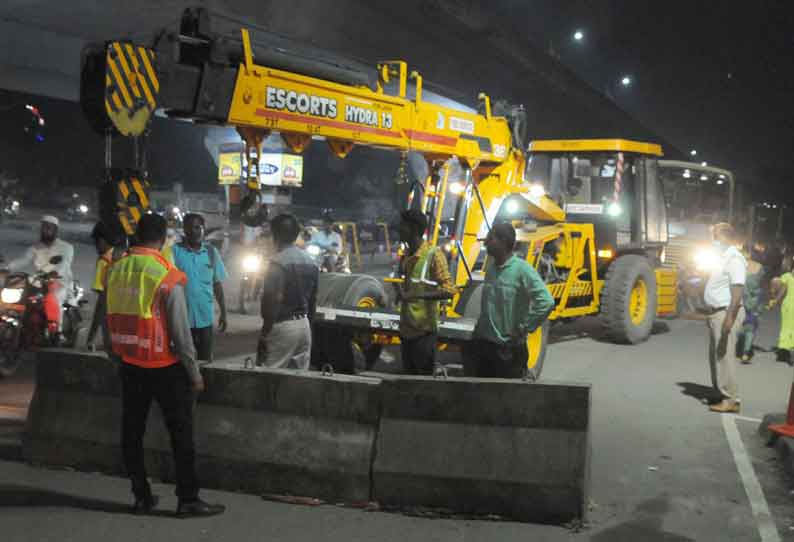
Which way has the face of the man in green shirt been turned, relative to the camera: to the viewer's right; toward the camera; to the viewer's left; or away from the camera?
to the viewer's left

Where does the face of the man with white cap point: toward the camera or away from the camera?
toward the camera

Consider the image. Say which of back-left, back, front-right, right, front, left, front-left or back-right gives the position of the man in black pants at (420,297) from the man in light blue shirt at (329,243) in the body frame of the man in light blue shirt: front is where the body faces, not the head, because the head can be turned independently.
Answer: front

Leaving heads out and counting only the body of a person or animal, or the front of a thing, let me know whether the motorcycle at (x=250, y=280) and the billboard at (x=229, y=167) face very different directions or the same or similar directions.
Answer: same or similar directions

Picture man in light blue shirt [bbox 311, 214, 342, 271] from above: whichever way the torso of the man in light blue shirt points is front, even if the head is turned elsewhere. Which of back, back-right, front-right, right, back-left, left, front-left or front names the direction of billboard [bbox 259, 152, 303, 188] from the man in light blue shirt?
back

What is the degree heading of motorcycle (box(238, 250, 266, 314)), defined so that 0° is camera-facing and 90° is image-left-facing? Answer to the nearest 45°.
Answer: approximately 0°

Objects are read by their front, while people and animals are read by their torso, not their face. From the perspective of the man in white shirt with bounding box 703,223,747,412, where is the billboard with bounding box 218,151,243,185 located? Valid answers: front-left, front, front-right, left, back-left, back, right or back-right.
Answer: front-right

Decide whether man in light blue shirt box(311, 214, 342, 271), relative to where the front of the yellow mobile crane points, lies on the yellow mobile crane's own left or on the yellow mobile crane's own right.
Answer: on the yellow mobile crane's own right

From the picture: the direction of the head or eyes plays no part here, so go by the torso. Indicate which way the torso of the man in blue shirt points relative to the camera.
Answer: toward the camera

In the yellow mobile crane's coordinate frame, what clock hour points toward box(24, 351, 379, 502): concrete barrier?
The concrete barrier is roughly at 11 o'clock from the yellow mobile crane.

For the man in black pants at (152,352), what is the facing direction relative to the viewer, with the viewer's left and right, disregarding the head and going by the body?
facing away from the viewer and to the right of the viewer

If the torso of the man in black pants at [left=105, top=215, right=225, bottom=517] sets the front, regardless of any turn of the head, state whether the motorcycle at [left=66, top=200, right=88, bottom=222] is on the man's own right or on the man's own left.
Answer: on the man's own left

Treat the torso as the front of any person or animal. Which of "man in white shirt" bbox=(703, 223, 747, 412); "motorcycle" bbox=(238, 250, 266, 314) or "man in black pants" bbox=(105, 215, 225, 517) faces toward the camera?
the motorcycle

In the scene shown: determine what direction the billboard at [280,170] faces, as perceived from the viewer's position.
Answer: facing the viewer

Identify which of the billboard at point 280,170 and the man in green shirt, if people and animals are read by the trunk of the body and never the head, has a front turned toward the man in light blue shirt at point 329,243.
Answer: the billboard
